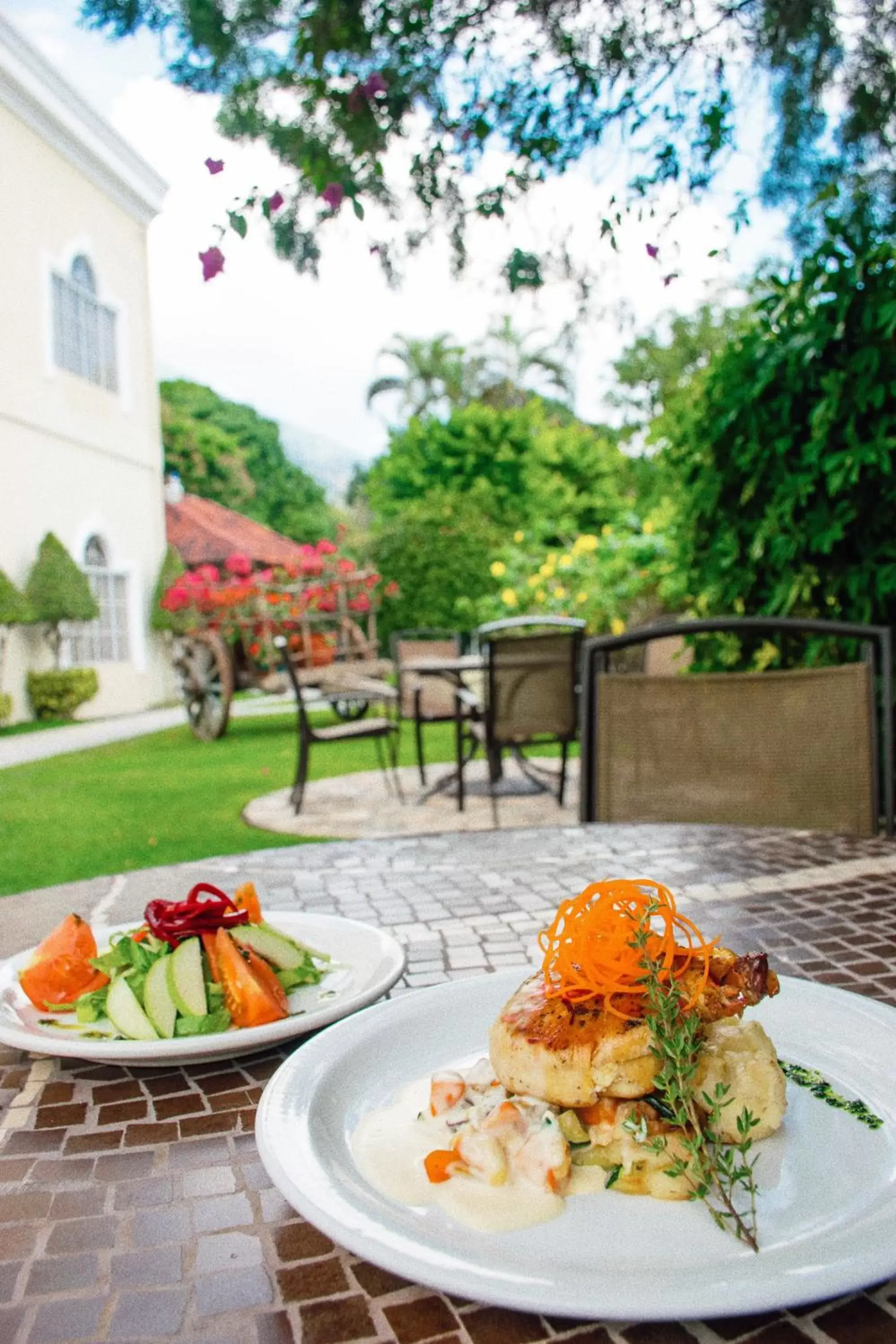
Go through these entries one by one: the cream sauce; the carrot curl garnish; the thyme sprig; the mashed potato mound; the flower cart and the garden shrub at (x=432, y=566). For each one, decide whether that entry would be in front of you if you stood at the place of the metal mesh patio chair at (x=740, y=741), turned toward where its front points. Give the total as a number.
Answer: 4

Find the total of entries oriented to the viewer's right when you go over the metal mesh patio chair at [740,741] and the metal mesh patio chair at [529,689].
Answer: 0

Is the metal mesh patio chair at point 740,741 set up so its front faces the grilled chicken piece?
yes

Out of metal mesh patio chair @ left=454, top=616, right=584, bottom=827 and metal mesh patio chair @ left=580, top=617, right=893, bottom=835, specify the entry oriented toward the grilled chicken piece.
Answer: metal mesh patio chair @ left=580, top=617, right=893, bottom=835

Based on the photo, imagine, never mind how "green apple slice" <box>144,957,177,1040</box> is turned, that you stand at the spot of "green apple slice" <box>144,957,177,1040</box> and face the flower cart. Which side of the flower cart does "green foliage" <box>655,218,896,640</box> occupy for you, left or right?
right

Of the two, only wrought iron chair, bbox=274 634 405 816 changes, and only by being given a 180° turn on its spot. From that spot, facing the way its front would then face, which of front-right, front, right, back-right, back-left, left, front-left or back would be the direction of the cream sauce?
left

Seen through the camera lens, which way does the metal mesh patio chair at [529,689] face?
facing away from the viewer and to the left of the viewer

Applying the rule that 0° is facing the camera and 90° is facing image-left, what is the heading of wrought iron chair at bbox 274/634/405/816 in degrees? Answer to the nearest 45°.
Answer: approximately 270°

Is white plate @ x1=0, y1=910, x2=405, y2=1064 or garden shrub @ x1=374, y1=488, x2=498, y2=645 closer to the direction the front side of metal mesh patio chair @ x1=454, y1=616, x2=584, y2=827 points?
the garden shrub

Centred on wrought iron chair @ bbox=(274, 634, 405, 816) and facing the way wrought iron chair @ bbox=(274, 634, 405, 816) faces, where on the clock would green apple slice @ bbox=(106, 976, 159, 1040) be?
The green apple slice is roughly at 3 o'clock from the wrought iron chair.

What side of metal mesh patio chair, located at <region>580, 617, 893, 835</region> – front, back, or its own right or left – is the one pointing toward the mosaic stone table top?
front

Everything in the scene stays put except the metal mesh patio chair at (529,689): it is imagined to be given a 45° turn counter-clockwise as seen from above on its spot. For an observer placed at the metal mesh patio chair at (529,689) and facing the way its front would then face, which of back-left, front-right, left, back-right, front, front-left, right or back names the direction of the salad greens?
left

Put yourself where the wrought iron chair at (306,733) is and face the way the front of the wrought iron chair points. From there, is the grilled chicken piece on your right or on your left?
on your right

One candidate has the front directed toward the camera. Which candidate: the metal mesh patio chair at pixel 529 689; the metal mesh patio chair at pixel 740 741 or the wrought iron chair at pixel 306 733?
the metal mesh patio chair at pixel 740 741

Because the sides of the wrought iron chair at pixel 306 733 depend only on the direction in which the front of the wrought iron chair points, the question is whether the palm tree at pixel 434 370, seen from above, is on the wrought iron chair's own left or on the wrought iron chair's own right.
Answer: on the wrought iron chair's own left

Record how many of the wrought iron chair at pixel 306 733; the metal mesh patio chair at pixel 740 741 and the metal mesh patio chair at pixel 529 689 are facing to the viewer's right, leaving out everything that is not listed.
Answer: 1

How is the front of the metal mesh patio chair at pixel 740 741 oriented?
toward the camera
